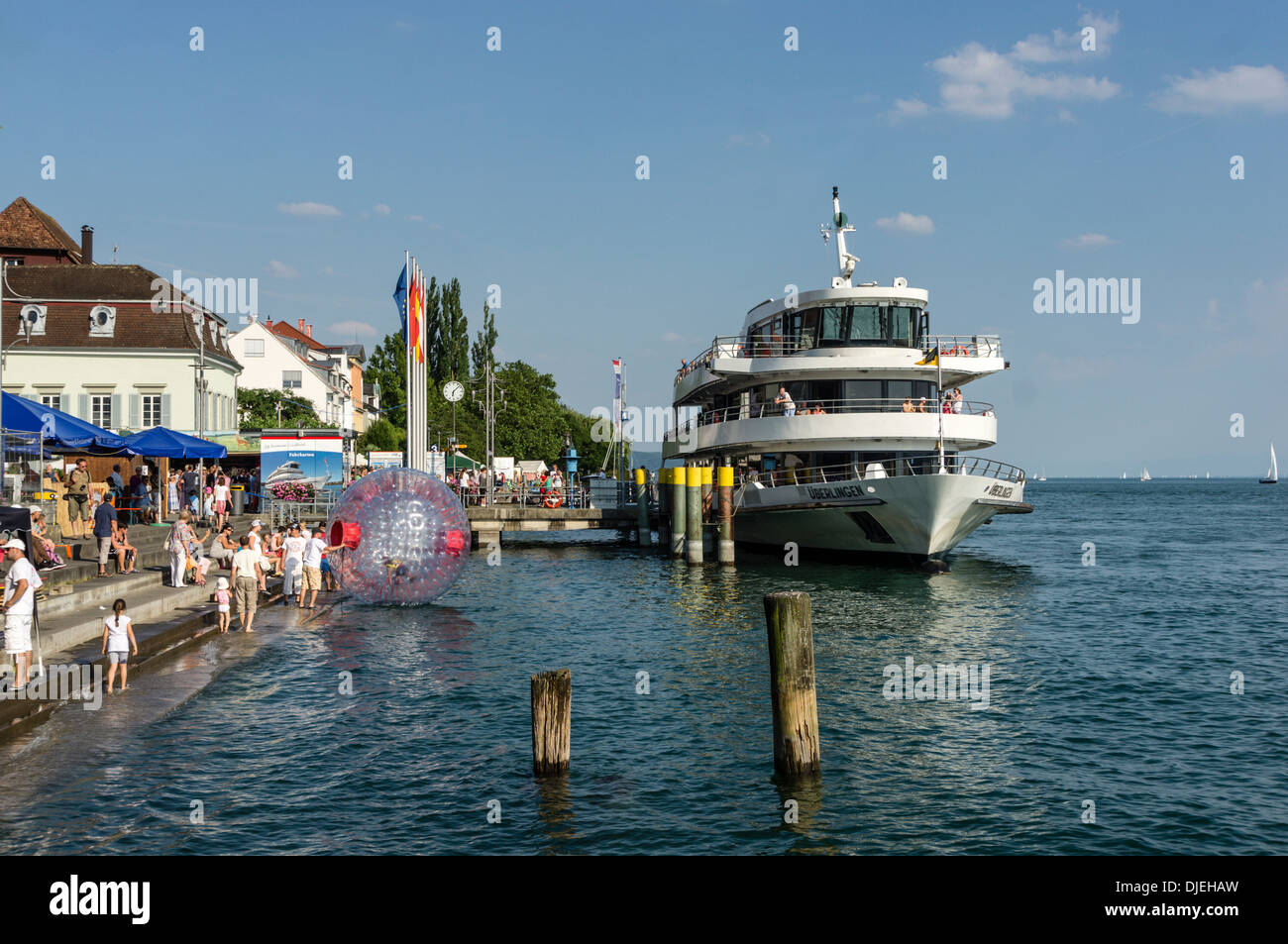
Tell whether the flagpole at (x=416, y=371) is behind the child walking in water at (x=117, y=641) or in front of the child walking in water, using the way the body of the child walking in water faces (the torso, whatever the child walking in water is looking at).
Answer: in front

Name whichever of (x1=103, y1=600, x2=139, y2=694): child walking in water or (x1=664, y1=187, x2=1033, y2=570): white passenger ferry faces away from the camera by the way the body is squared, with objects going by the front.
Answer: the child walking in water

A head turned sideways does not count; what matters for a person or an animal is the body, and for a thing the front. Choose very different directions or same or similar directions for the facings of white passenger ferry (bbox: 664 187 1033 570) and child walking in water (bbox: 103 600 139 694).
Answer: very different directions

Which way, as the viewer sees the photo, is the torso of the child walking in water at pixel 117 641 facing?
away from the camera

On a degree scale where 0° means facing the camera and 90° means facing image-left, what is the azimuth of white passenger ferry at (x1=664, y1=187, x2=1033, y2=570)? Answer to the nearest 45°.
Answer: approximately 315°

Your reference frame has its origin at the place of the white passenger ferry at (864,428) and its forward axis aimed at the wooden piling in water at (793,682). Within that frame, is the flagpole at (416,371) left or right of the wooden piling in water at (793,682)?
right

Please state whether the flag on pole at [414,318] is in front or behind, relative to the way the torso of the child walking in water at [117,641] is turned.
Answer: in front

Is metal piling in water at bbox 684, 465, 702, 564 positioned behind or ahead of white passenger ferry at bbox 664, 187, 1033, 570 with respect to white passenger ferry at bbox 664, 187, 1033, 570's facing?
behind
